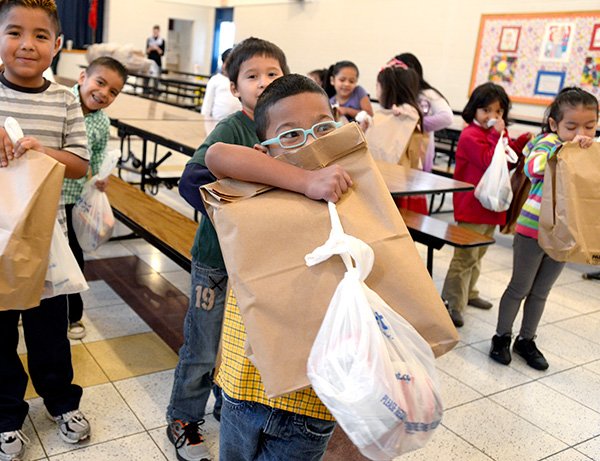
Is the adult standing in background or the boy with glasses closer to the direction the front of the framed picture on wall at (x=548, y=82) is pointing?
the boy with glasses

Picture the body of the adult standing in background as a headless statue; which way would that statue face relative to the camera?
toward the camera

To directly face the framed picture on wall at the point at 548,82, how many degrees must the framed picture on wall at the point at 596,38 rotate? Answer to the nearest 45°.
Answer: approximately 135° to its right

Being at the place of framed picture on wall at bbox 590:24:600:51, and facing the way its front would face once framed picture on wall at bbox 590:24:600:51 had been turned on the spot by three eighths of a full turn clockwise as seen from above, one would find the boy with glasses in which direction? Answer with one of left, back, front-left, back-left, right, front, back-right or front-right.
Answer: back-left

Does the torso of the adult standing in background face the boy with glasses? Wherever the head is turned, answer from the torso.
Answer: yes

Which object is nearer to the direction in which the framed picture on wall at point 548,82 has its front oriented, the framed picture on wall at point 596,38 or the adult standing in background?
the framed picture on wall

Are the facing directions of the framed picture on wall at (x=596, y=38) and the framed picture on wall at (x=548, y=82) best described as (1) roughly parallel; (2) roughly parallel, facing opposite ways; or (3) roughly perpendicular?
roughly parallel

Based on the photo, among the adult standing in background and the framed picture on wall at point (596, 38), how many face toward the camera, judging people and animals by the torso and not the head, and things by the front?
2

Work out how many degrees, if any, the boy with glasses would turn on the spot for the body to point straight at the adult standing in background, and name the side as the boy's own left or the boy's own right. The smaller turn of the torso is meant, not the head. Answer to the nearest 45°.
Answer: approximately 135° to the boy's own left

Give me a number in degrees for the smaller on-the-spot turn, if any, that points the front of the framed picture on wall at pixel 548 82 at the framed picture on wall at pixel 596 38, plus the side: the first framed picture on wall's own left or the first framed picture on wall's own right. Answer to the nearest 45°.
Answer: approximately 45° to the first framed picture on wall's own left

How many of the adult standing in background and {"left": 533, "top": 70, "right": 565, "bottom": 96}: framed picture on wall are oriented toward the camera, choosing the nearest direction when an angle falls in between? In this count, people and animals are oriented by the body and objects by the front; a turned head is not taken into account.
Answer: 2

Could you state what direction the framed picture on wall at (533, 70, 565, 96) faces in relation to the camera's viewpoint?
facing the viewer

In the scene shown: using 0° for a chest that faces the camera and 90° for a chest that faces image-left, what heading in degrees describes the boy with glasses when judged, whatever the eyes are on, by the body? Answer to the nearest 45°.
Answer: approximately 315°

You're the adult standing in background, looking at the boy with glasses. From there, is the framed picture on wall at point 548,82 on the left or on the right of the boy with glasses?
left

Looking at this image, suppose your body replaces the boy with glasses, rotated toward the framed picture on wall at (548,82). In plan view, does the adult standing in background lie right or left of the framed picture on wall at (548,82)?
left

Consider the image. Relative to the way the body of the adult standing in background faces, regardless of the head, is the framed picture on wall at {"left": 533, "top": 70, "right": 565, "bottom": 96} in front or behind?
in front
